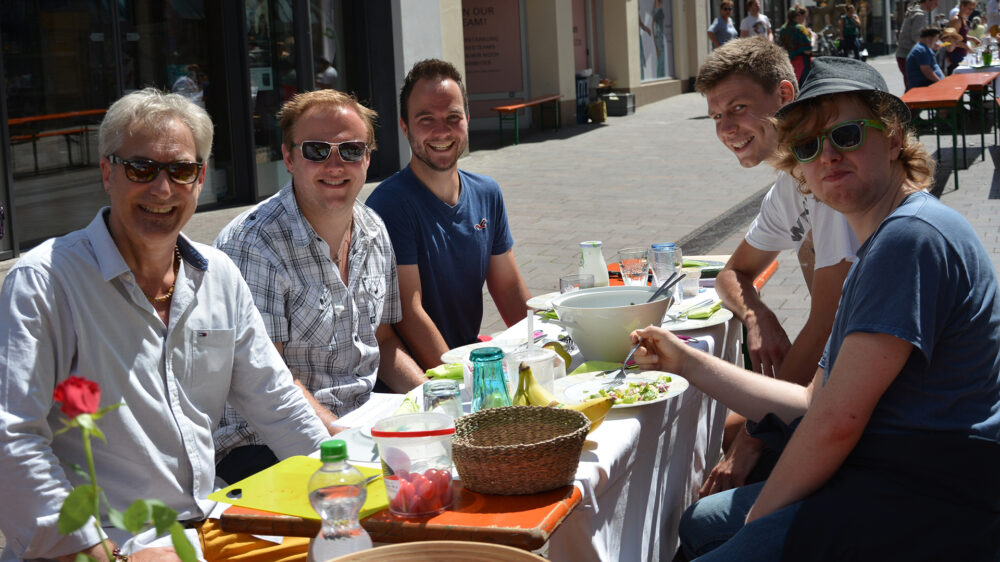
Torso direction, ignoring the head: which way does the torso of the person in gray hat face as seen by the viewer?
to the viewer's left

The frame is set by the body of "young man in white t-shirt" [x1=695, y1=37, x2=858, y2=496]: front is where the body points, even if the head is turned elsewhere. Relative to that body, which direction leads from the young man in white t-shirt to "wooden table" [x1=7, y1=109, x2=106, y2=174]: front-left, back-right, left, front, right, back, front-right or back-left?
right

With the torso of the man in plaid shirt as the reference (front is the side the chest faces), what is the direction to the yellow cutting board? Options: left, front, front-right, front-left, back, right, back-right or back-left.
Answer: front-right

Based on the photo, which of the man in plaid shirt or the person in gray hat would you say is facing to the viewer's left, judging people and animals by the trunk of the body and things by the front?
the person in gray hat

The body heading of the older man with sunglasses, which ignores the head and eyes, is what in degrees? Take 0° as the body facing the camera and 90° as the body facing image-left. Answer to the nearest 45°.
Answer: approximately 315°

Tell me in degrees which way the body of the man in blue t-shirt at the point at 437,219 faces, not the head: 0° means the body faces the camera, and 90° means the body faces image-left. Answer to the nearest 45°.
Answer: approximately 315°

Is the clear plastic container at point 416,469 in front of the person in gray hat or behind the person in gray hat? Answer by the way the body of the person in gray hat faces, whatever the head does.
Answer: in front

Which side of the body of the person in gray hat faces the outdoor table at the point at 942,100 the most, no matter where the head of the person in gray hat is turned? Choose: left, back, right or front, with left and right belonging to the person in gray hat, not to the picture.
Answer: right

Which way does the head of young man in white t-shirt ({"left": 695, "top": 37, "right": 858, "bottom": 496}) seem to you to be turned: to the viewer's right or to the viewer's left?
to the viewer's left
